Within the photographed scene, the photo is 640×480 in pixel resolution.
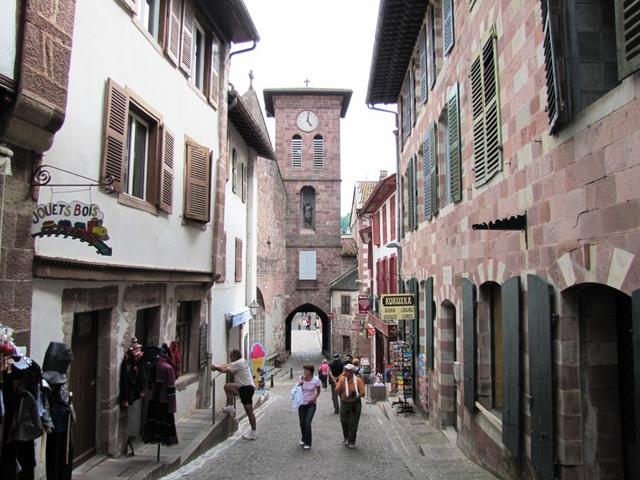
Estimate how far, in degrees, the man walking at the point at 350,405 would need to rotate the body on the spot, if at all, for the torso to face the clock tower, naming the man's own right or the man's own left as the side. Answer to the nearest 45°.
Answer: approximately 180°

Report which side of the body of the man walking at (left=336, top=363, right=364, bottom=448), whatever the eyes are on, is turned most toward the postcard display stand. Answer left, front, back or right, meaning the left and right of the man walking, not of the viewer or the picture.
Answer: back

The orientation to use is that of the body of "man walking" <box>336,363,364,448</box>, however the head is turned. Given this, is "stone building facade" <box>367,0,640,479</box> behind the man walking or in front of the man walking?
in front

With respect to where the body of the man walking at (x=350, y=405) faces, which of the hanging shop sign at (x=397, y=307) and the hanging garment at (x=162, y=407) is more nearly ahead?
the hanging garment

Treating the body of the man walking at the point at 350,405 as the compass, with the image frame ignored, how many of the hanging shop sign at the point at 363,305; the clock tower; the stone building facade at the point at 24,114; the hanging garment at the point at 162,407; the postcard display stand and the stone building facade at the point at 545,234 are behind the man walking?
3

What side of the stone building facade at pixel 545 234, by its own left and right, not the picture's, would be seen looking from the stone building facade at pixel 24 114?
front

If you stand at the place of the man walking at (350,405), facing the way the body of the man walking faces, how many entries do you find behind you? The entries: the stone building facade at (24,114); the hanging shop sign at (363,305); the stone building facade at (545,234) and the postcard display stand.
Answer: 2

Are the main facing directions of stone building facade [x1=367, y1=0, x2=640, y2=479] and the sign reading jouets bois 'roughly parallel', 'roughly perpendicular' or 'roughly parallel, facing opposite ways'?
roughly perpendicular

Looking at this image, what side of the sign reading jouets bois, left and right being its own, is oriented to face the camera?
front

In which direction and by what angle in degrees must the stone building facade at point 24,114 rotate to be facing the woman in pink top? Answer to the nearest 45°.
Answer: approximately 90° to its left

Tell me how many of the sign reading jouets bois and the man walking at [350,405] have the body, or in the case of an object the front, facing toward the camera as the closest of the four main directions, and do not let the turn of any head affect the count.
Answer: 2

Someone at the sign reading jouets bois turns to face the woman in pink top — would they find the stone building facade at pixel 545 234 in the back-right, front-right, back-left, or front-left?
front-right

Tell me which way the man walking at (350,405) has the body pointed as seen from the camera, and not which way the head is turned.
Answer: toward the camera

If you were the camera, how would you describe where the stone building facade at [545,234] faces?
facing the viewer and to the left of the viewer

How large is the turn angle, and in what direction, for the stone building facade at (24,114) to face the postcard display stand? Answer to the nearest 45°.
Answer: approximately 90° to its left

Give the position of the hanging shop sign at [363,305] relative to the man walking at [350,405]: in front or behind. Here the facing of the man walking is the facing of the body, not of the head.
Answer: behind
